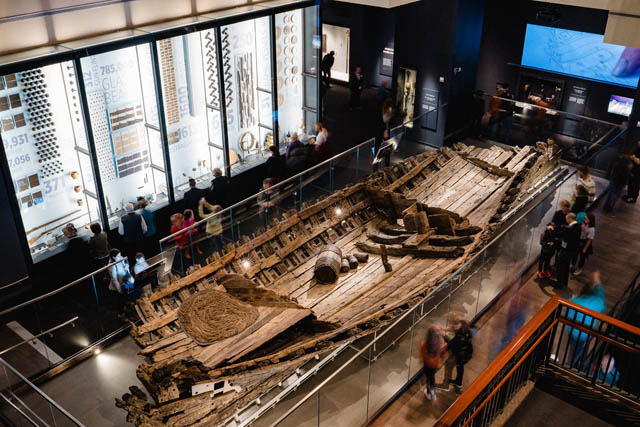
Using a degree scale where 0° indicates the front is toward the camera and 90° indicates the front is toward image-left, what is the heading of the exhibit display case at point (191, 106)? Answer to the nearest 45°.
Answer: approximately 315°

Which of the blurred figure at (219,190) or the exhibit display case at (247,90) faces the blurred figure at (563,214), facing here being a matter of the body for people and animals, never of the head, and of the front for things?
the exhibit display case

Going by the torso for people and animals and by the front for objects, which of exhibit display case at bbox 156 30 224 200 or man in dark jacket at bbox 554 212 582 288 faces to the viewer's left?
the man in dark jacket

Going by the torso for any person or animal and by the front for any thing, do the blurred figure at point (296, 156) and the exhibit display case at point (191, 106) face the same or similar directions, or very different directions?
very different directions

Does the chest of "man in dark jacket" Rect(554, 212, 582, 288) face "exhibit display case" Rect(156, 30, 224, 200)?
yes

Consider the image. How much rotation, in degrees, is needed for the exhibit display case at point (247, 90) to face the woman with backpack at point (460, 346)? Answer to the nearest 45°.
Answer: approximately 45° to its right

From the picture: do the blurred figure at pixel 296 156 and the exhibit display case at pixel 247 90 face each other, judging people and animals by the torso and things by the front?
yes

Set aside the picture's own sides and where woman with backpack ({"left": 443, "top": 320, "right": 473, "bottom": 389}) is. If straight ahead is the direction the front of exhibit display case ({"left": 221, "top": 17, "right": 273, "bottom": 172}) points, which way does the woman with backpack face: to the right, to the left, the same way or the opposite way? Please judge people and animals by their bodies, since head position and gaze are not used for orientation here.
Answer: the opposite way

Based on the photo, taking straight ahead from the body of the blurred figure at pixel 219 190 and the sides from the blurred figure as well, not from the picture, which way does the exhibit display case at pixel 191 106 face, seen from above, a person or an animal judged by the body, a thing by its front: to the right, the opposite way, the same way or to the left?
the opposite way

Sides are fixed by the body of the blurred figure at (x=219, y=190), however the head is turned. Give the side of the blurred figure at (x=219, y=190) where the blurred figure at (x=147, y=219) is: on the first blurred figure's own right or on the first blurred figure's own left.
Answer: on the first blurred figure's own left

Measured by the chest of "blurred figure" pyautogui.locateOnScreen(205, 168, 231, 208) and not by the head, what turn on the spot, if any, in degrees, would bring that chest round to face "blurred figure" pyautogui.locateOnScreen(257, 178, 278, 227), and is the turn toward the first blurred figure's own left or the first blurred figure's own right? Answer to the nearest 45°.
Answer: approximately 180°

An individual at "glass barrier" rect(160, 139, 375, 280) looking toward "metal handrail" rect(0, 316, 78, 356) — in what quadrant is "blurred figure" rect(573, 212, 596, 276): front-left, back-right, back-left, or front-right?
back-left

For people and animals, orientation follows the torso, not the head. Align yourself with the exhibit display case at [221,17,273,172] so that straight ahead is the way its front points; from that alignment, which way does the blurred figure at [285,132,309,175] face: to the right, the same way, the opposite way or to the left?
the opposite way

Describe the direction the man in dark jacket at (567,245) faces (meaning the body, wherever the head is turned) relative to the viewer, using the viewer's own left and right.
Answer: facing to the left of the viewer
